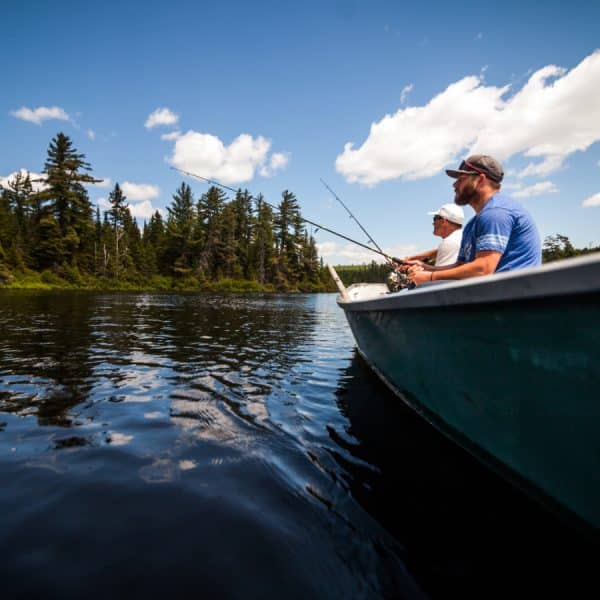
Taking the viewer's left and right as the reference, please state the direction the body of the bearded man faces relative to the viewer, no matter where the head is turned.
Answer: facing to the left of the viewer

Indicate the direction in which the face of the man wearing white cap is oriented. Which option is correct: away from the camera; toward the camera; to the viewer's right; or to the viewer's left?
to the viewer's left

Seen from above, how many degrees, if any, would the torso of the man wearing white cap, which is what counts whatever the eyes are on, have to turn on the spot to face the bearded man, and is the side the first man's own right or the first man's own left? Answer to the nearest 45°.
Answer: approximately 90° to the first man's own left

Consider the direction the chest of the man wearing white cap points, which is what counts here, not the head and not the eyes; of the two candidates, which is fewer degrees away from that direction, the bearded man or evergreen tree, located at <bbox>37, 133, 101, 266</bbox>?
the evergreen tree

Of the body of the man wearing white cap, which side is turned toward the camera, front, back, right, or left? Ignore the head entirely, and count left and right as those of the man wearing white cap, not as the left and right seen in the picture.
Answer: left

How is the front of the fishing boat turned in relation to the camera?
facing away from the viewer and to the left of the viewer

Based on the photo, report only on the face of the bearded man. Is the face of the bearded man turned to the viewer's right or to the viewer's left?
to the viewer's left

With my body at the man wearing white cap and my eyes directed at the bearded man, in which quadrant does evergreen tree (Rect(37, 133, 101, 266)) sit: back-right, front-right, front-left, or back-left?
back-right

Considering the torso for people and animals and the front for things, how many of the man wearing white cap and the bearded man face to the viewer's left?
2
